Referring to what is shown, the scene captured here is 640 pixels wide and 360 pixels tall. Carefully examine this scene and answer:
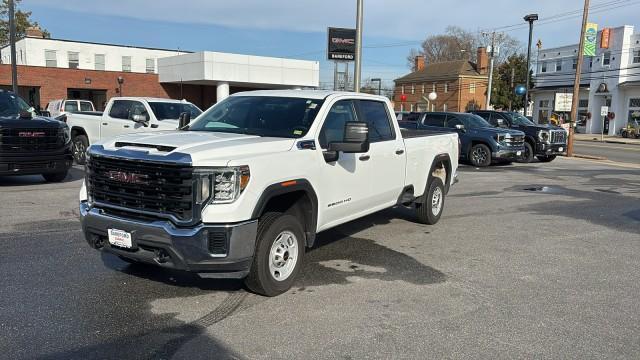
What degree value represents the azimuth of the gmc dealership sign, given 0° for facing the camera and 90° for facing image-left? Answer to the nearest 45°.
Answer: approximately 0°

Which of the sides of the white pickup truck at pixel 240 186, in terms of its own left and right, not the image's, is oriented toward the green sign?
back

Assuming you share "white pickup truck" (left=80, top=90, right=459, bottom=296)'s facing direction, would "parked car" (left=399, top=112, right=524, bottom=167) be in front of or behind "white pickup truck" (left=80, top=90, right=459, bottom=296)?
behind

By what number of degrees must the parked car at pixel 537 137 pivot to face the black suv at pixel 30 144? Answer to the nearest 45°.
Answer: approximately 90° to its right

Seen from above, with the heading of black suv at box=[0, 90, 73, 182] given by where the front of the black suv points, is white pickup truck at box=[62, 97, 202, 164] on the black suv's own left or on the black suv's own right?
on the black suv's own left

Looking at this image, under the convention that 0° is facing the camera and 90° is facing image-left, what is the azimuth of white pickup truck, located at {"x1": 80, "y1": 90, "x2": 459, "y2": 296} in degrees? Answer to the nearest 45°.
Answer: approximately 45°

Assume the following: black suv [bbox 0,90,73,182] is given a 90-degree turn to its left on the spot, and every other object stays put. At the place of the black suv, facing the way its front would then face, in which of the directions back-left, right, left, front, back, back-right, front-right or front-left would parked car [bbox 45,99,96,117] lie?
front-left

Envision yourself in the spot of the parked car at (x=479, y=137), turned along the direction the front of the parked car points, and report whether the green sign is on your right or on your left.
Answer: on your left

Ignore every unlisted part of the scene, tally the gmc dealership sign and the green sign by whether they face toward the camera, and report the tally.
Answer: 2

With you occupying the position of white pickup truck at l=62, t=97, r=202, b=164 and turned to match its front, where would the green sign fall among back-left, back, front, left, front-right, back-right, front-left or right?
front-left
